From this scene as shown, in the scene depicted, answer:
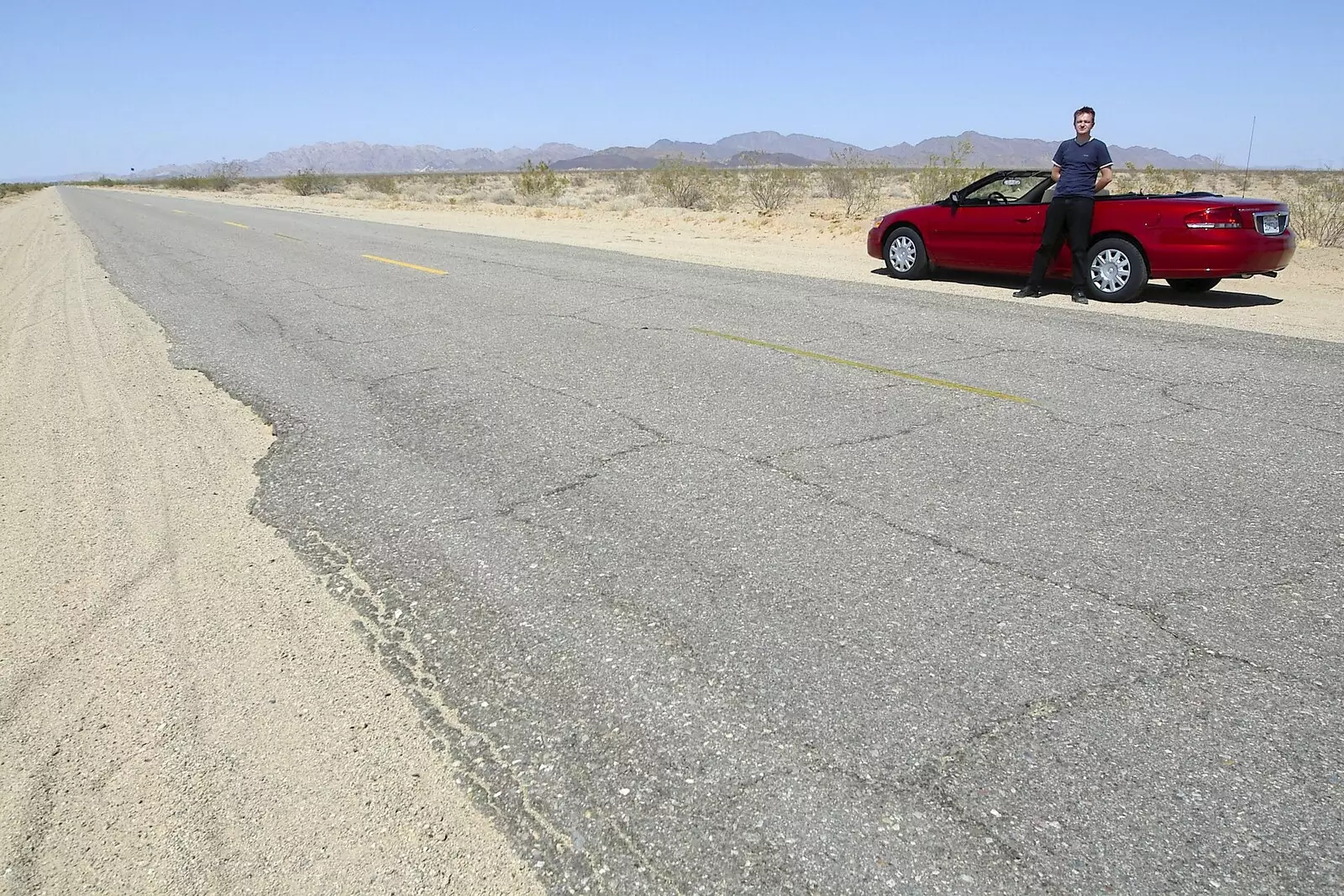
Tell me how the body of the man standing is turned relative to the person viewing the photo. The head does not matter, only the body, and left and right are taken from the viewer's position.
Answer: facing the viewer

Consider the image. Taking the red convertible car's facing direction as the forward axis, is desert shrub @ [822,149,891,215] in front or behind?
in front

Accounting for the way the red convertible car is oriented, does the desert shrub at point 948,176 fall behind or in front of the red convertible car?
in front

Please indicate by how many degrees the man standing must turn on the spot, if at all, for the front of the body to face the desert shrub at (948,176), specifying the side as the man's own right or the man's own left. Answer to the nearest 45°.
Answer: approximately 180°

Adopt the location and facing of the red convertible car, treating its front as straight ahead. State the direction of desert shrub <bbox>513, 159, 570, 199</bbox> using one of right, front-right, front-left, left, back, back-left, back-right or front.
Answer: front

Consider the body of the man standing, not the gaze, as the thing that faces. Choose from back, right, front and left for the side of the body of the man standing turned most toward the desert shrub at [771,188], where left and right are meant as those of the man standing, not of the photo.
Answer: back

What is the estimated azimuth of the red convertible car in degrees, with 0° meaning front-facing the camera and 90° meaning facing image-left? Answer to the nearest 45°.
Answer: approximately 135°

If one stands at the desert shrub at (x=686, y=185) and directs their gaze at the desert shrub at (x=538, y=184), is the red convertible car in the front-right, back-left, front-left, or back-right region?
back-left

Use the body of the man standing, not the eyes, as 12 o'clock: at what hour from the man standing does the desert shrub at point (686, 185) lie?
The desert shrub is roughly at 5 o'clock from the man standing.

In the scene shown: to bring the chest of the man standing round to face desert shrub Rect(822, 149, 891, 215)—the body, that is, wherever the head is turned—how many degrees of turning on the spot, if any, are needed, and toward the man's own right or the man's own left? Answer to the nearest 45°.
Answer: approximately 180°

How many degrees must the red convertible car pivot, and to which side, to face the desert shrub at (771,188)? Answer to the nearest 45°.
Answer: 0° — it already faces it

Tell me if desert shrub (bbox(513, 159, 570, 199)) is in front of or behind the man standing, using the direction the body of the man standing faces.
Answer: behind

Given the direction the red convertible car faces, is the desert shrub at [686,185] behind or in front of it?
in front
